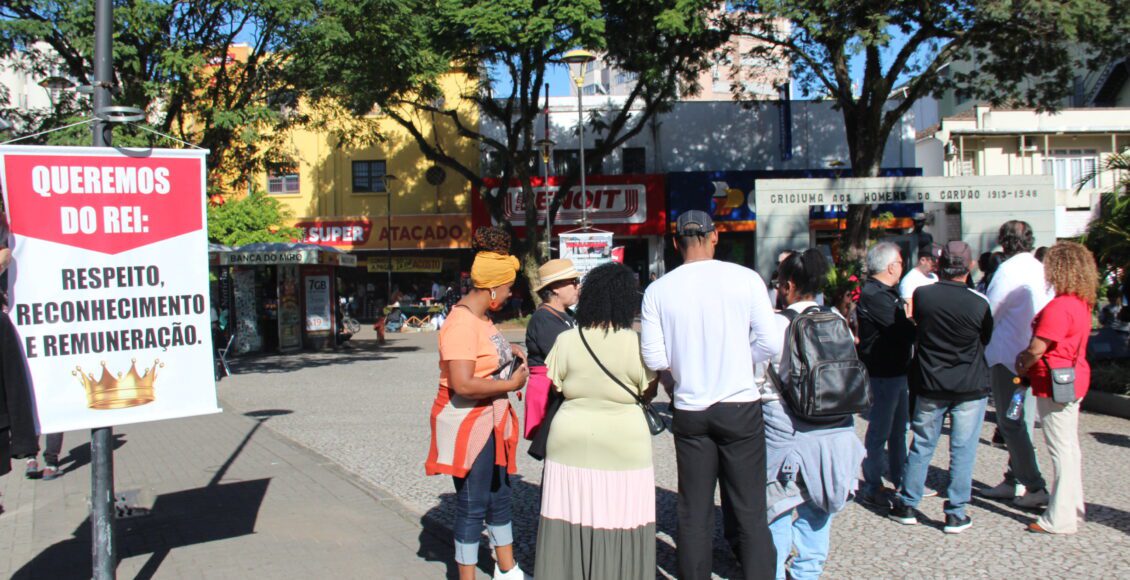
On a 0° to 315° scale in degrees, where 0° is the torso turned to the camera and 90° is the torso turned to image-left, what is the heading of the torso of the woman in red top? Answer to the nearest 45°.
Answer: approximately 90°

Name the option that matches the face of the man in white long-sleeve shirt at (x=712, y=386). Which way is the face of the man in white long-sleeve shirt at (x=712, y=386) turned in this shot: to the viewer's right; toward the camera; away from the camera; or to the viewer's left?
away from the camera

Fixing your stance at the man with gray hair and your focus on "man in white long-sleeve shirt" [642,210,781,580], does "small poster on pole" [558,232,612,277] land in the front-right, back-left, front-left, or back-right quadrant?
back-right

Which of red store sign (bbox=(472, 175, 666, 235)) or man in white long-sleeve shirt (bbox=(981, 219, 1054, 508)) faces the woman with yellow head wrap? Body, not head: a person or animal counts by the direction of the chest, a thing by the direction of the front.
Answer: the red store sign

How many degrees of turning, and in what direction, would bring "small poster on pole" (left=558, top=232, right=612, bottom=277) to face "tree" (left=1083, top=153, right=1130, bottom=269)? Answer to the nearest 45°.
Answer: approximately 45° to its left

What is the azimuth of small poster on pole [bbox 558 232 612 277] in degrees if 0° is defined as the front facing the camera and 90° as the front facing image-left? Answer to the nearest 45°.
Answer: approximately 0°

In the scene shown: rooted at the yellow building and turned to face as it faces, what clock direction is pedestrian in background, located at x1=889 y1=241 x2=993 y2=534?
The pedestrian in background is roughly at 12 o'clock from the yellow building.

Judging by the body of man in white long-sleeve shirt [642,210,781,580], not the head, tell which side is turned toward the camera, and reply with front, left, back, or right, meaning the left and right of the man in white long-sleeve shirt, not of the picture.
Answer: back

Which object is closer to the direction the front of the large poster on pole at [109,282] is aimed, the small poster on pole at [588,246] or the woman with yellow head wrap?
the woman with yellow head wrap

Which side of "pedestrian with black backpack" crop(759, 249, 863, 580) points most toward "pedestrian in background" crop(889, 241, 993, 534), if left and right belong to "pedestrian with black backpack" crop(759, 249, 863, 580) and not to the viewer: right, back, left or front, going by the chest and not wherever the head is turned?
right

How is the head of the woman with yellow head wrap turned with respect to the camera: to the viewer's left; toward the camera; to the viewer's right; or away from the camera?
to the viewer's right

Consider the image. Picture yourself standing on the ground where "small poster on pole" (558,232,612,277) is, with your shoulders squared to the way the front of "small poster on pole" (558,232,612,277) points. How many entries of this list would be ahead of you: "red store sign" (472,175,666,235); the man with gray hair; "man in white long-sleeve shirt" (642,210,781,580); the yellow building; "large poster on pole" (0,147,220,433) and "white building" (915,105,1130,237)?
3

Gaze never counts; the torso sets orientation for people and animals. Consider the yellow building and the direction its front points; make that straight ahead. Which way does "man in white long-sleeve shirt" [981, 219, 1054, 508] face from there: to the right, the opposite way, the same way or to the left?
the opposite way
